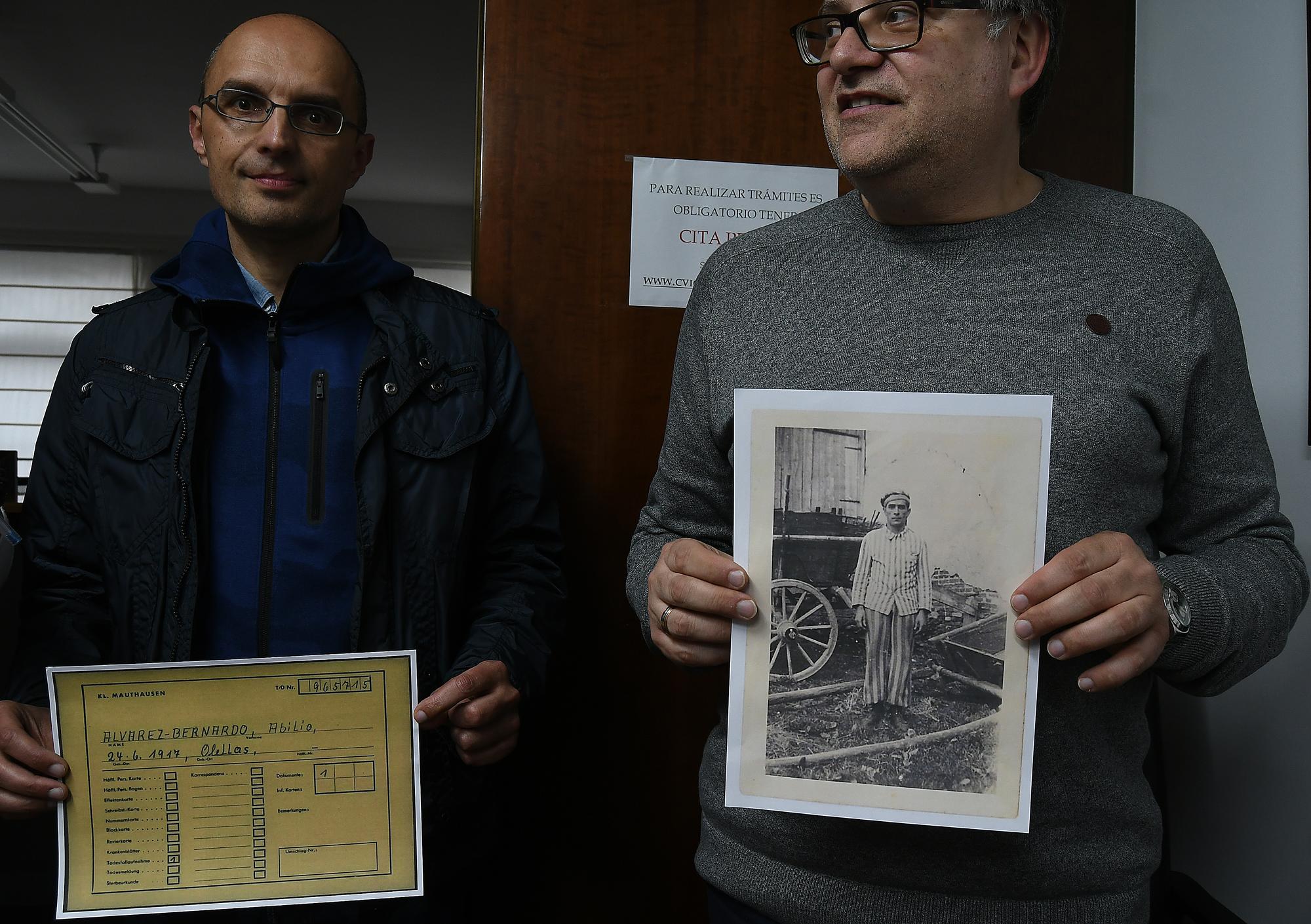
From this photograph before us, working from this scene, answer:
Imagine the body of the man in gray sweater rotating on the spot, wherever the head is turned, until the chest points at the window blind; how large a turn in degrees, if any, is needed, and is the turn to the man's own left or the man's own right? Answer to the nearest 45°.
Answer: approximately 135° to the man's own right

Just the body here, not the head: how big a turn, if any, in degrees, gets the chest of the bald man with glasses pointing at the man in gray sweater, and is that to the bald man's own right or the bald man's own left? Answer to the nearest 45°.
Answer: approximately 45° to the bald man's own left

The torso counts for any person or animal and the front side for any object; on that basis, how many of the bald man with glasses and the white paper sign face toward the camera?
2

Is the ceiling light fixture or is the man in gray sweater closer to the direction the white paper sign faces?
the man in gray sweater

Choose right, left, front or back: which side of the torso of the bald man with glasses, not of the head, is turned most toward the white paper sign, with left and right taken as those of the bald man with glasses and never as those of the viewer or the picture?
left

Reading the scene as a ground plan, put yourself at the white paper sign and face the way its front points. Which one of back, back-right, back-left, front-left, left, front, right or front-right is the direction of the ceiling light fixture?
back-right

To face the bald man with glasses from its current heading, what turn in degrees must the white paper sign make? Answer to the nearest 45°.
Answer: approximately 45° to its right

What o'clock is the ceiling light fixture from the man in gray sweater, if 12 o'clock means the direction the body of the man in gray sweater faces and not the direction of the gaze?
The ceiling light fixture is roughly at 4 o'clock from the man in gray sweater.

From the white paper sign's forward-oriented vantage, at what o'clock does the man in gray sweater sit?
The man in gray sweater is roughly at 11 o'clock from the white paper sign.

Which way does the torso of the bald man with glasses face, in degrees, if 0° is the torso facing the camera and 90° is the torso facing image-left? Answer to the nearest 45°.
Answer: approximately 0°

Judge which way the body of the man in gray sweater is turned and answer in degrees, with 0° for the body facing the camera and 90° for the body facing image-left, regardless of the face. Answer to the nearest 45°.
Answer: approximately 0°

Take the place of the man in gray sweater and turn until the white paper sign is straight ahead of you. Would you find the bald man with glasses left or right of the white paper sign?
left
